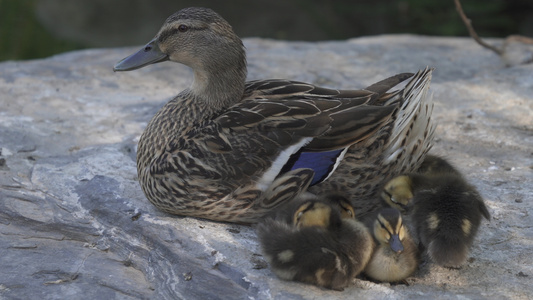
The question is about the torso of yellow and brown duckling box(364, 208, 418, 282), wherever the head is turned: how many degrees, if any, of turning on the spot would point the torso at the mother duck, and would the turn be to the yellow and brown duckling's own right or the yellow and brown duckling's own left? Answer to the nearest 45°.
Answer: approximately 135° to the yellow and brown duckling's own right

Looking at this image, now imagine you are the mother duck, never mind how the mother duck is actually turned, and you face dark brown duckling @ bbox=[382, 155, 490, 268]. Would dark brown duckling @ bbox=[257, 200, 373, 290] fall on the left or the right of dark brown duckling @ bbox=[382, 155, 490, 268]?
right

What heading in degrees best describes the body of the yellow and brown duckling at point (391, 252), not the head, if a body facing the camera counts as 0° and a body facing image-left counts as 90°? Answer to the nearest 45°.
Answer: approximately 0°

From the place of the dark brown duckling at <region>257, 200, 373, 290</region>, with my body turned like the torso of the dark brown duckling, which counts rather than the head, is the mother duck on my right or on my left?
on my left

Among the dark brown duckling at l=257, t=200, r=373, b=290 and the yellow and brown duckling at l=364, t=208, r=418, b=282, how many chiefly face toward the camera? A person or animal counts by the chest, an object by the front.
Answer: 1
